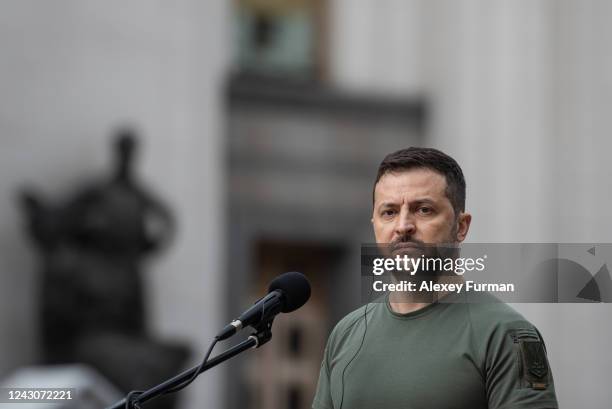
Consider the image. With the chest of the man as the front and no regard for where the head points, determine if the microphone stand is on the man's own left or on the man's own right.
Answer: on the man's own right

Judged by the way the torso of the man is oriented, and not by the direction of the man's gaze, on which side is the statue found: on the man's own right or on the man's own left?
on the man's own right

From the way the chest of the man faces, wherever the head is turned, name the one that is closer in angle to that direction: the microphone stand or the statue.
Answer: the microphone stand

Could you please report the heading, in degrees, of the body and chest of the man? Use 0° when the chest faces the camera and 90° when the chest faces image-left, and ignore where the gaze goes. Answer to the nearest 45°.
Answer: approximately 45°
